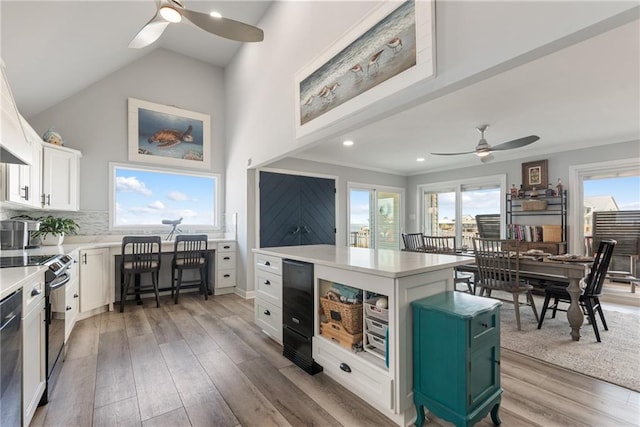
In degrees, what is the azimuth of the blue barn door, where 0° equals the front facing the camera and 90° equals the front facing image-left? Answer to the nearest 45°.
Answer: approximately 315°

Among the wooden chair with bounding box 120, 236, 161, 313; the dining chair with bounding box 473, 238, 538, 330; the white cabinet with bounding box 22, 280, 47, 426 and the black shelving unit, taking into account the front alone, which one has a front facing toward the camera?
the black shelving unit

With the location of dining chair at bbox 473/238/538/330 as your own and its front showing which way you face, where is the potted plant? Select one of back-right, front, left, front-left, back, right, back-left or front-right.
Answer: back

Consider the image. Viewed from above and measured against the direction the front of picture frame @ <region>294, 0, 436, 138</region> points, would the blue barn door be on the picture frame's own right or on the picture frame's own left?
on the picture frame's own right

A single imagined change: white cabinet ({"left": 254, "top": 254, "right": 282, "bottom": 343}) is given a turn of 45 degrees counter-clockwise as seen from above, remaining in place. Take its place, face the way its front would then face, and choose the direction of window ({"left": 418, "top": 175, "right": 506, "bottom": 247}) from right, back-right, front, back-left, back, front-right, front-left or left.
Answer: back-left

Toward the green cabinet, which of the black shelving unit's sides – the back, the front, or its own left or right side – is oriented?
front

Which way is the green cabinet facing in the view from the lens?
facing the viewer and to the right of the viewer

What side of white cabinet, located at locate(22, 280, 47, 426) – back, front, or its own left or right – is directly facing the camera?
right

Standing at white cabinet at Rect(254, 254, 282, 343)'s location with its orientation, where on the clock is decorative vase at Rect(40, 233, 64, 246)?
The decorative vase is roughly at 2 o'clock from the white cabinet.

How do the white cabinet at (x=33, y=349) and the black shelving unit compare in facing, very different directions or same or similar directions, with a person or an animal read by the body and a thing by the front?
very different directions

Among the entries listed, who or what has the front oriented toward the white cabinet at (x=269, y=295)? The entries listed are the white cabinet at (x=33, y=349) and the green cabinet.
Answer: the white cabinet at (x=33, y=349)

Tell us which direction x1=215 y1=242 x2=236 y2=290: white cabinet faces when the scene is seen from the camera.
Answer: facing the viewer

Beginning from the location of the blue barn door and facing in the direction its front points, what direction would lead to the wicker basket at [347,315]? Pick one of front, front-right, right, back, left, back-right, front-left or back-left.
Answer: front-right

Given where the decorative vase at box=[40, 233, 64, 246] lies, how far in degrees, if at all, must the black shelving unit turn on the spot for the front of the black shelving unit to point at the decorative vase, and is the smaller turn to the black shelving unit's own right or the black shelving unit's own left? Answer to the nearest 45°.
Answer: approximately 45° to the black shelving unit's own right

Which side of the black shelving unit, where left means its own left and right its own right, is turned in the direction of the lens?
front

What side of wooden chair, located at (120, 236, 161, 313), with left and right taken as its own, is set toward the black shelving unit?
right

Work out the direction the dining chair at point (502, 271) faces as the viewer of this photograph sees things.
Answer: facing away from the viewer and to the right of the viewer

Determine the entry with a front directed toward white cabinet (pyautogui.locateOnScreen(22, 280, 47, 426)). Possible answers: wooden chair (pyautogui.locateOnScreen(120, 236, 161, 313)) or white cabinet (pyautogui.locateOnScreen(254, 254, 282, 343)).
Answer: white cabinet (pyautogui.locateOnScreen(254, 254, 282, 343))

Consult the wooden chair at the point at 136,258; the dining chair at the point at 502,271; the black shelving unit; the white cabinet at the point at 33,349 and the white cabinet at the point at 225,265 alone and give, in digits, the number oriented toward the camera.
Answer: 2

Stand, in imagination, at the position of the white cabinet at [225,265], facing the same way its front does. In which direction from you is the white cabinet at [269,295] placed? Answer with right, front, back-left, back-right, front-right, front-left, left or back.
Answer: front

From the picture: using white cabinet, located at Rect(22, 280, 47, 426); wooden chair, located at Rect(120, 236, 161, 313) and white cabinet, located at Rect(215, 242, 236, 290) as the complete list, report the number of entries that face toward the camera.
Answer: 1
